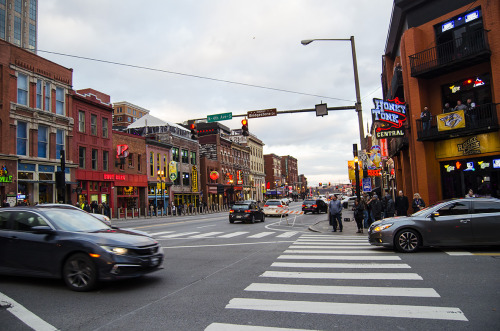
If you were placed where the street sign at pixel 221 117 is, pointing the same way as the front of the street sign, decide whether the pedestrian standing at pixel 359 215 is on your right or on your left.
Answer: on your left

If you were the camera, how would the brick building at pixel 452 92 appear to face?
facing the viewer and to the left of the viewer

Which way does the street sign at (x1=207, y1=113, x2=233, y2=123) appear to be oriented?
toward the camera

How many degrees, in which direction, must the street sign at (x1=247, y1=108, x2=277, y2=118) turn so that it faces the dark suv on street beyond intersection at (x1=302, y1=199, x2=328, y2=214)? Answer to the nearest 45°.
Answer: approximately 180°

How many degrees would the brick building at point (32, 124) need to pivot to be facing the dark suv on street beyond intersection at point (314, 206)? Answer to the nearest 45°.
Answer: approximately 45° to its left

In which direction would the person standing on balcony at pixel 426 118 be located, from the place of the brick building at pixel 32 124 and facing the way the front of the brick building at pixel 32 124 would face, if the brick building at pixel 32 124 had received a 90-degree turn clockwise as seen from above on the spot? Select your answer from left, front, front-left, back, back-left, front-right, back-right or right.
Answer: left

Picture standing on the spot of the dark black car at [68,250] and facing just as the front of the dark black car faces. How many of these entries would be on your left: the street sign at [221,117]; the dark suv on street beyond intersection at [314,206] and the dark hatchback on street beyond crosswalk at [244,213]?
3

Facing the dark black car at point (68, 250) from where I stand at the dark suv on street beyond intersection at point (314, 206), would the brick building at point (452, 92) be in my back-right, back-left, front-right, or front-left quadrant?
front-left

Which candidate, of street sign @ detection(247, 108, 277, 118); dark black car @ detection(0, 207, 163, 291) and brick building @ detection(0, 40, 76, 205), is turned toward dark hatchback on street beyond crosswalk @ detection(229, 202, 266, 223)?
the brick building

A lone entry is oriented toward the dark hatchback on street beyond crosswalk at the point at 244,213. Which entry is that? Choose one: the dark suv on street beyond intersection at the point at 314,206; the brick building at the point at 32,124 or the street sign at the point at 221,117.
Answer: the brick building

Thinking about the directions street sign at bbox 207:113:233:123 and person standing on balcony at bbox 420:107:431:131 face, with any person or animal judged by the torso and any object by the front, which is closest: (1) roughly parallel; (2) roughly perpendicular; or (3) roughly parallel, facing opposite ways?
roughly perpendicular

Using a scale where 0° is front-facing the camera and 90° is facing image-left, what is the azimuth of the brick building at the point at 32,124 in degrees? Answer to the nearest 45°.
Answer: approximately 315°

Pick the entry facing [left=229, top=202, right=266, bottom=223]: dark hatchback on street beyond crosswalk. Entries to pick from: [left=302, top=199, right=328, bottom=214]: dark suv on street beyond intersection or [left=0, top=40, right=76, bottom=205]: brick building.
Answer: the brick building

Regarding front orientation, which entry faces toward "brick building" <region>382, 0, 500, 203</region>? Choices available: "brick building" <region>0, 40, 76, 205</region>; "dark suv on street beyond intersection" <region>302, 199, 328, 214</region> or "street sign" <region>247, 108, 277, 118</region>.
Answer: "brick building" <region>0, 40, 76, 205</region>
